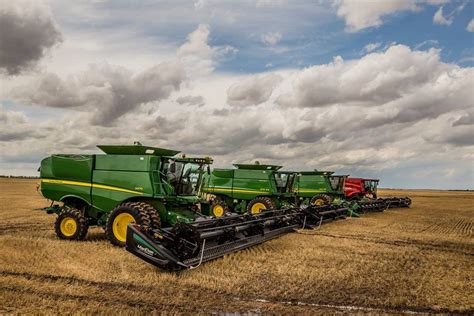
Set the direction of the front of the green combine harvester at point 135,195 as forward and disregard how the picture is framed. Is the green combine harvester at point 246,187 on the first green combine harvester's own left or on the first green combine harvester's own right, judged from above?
on the first green combine harvester's own left

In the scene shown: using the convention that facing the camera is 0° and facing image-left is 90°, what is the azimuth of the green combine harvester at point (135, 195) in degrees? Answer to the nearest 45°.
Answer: approximately 315°
